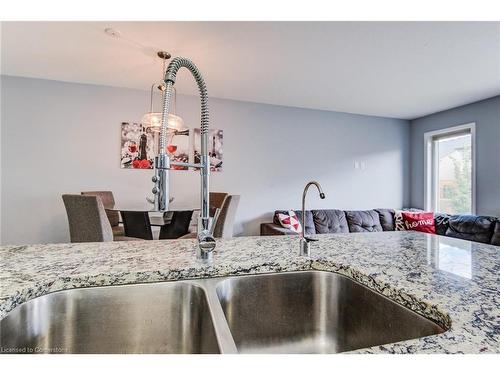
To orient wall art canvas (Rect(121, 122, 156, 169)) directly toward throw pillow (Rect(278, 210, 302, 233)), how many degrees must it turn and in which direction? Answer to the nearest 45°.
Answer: approximately 90° to its left

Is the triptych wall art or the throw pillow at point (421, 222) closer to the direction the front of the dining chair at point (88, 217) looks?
the triptych wall art

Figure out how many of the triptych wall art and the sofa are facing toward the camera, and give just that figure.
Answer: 2

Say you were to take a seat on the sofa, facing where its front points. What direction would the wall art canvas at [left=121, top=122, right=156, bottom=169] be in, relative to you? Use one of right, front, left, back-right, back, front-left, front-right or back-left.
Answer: front-right

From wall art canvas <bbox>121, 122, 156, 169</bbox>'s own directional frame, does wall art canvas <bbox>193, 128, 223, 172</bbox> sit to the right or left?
on its left

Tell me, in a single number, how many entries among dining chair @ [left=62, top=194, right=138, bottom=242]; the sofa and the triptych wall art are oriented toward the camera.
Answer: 2

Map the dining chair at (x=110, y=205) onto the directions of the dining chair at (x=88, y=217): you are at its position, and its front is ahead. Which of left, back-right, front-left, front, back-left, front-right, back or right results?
front-left

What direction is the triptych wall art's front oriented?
toward the camera

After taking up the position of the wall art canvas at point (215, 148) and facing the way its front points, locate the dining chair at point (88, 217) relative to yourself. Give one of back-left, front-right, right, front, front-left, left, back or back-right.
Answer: front-right

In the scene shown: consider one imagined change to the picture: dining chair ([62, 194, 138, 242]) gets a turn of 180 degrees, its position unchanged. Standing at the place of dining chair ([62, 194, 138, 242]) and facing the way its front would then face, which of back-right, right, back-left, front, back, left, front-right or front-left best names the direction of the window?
back-left

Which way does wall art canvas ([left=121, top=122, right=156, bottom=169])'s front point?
toward the camera

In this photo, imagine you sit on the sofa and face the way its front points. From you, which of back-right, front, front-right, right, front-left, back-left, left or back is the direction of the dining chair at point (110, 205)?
front-right

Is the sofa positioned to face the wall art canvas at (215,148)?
no

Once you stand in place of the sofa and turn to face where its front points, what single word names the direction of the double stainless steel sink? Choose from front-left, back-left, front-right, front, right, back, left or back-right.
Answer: front

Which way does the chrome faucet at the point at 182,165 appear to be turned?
to the viewer's left

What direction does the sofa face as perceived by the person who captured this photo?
facing the viewer

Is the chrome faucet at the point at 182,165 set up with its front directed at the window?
no

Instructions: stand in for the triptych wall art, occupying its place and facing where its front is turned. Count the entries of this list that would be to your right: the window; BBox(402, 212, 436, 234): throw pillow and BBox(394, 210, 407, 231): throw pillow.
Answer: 0
